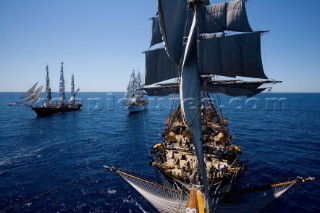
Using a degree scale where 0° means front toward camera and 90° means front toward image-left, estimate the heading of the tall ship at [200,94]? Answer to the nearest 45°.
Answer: approximately 0°
